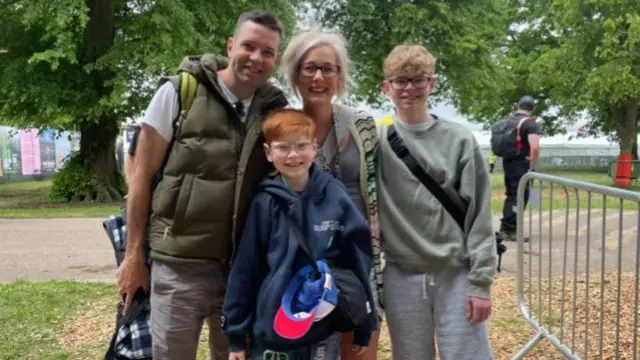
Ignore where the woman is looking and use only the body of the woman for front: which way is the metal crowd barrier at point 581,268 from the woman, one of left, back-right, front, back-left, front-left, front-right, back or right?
back-left

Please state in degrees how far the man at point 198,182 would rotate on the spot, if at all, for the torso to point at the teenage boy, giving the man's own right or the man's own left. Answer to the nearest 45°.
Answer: approximately 45° to the man's own left

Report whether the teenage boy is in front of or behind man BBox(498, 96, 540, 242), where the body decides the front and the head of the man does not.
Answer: behind

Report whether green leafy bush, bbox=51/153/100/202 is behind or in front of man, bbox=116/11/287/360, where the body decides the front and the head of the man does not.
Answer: behind

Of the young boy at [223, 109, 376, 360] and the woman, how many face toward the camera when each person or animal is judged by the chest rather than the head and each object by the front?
2

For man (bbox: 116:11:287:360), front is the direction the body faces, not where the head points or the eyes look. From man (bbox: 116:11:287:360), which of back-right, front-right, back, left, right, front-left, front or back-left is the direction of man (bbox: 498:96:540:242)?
left

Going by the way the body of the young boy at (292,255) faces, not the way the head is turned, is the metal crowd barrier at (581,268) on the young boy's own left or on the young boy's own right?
on the young boy's own left

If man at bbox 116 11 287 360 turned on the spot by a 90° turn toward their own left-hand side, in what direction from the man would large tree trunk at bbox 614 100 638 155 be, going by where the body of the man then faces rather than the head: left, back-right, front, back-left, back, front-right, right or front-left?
front

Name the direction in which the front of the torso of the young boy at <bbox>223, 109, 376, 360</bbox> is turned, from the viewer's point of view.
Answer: toward the camera

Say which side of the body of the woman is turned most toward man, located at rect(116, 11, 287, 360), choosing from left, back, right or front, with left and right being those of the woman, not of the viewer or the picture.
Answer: right
